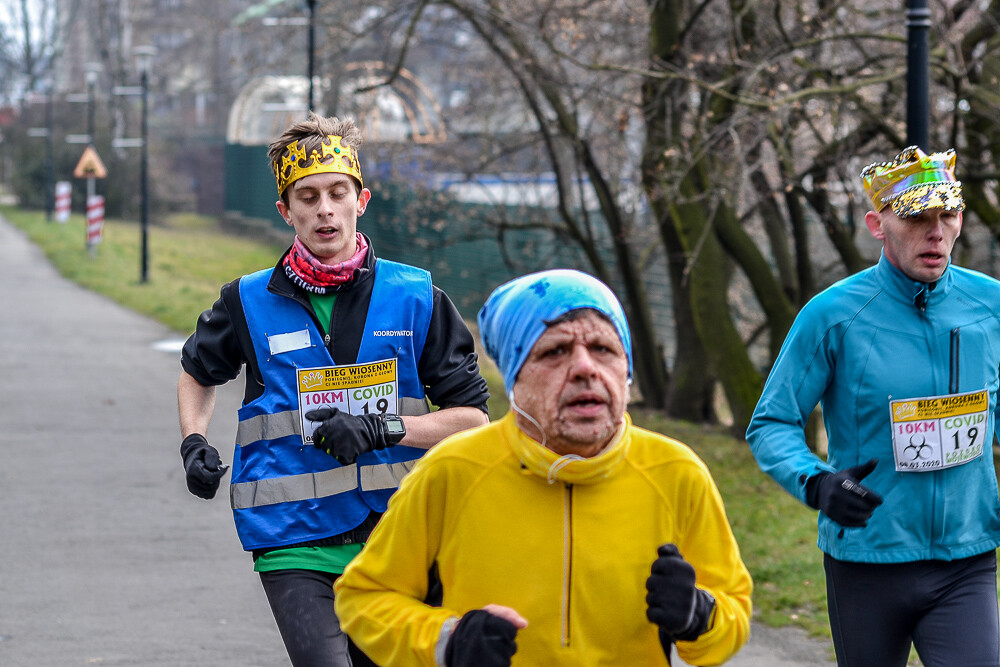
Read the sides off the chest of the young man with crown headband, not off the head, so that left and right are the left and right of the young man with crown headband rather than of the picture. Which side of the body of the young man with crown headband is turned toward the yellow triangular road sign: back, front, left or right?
back

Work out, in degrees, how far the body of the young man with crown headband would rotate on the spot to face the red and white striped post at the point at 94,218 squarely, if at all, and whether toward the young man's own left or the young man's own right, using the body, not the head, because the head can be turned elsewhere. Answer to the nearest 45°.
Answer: approximately 180°

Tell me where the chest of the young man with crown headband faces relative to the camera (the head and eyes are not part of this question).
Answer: toward the camera

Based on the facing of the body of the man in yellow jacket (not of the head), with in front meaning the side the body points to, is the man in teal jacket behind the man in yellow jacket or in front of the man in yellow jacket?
behind

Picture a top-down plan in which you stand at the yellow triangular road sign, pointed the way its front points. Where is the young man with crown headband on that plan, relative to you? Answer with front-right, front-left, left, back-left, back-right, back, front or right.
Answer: front

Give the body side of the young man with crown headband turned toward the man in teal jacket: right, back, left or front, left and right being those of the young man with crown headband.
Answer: left

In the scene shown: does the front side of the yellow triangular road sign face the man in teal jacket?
yes

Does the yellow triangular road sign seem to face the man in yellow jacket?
yes

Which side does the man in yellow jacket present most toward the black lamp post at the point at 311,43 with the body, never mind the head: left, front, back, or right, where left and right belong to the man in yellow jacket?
back

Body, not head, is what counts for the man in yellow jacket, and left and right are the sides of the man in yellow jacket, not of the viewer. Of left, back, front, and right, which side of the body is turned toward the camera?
front

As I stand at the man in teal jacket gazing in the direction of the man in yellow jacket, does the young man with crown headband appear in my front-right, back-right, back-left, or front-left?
front-right

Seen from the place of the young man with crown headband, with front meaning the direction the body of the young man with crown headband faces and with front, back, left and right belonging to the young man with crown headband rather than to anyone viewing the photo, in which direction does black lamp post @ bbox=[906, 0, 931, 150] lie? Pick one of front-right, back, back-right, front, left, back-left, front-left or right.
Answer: back-left

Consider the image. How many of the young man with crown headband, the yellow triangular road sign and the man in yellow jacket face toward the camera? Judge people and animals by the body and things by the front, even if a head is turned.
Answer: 3

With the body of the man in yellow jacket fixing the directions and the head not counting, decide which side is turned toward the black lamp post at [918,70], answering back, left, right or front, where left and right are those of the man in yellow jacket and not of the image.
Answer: back

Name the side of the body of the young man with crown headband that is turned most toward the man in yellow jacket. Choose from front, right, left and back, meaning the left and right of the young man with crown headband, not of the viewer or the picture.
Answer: front

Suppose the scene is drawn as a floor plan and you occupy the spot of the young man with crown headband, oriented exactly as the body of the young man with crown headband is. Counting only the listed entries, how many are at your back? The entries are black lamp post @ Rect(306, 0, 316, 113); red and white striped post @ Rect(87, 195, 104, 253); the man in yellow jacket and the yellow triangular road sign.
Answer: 3
